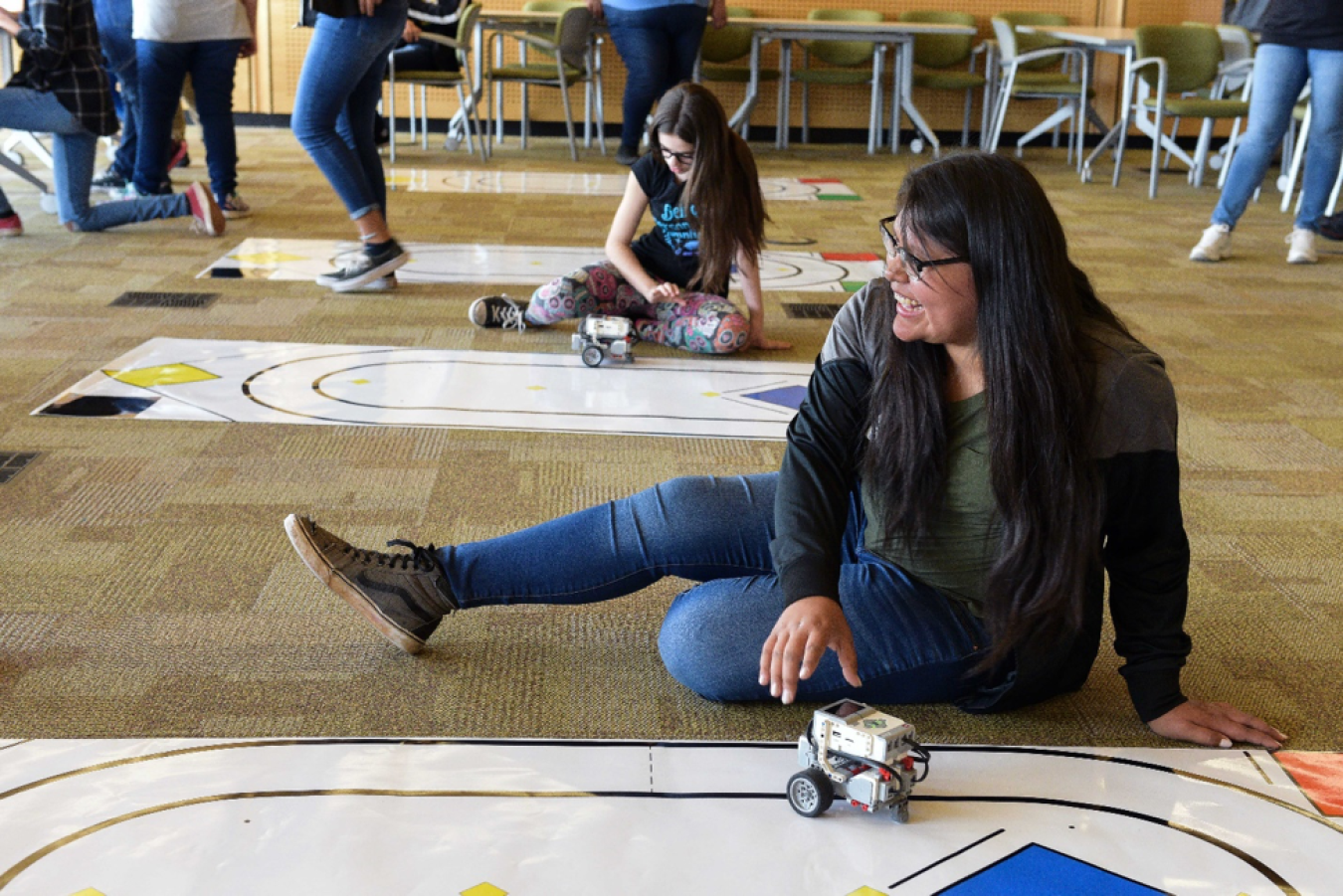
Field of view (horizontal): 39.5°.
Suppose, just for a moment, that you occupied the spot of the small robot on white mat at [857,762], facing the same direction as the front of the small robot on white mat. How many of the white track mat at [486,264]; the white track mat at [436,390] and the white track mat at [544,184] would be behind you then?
0

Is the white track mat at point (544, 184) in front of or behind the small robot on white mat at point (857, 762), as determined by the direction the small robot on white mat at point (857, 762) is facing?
in front

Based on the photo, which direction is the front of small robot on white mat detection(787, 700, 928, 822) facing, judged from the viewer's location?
facing away from the viewer and to the left of the viewer

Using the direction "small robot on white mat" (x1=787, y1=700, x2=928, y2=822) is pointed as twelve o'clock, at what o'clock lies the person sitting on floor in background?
The person sitting on floor in background is roughly at 1 o'clock from the small robot on white mat.

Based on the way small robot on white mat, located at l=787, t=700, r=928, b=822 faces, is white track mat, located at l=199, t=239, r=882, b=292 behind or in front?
in front

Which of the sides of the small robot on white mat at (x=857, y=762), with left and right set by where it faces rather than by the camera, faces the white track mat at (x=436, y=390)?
front

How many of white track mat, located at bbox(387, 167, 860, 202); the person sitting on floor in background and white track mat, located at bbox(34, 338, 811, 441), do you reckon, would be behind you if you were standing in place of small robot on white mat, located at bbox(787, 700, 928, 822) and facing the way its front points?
0
